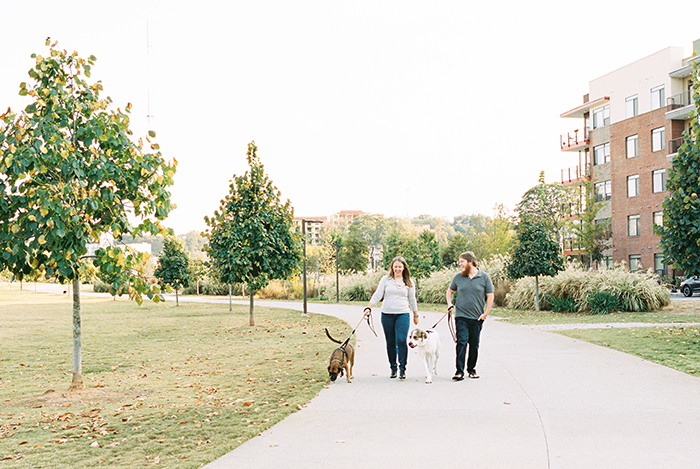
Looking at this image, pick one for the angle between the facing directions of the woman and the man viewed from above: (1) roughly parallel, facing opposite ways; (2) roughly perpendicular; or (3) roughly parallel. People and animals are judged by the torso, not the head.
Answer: roughly parallel

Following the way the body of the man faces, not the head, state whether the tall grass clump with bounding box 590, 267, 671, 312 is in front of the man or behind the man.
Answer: behind

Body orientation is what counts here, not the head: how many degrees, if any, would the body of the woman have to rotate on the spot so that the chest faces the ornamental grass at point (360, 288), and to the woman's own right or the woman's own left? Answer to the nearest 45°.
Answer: approximately 180°

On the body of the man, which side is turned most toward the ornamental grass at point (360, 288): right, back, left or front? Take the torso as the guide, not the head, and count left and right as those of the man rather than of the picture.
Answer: back

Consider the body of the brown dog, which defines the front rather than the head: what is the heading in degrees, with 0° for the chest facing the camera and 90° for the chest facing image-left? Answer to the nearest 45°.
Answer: approximately 45°

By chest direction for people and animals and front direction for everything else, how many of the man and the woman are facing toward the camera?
2

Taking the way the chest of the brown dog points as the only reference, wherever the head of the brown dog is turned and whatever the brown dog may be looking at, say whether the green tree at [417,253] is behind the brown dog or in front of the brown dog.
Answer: behind

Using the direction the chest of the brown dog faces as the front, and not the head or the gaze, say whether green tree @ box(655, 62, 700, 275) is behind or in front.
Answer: behind

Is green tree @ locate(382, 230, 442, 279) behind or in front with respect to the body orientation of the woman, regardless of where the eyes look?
behind

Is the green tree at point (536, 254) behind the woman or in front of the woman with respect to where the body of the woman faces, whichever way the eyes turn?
behind

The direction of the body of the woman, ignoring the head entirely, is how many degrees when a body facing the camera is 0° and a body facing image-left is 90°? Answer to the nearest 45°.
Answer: approximately 0°

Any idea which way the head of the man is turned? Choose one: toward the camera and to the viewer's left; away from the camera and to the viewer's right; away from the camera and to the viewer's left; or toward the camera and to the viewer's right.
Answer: toward the camera and to the viewer's left

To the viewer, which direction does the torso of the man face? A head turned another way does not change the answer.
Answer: toward the camera

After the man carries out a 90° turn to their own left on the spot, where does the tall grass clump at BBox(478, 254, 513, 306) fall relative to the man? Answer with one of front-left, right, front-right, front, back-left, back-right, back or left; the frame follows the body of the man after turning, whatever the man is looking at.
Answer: left
